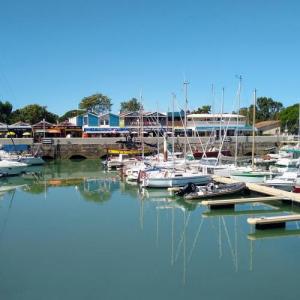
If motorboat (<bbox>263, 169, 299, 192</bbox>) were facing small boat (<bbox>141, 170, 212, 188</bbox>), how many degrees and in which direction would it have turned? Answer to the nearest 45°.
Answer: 0° — it already faces it

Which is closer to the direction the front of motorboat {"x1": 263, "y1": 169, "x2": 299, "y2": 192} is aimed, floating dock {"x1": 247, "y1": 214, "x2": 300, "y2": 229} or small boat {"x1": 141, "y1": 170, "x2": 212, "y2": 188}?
the small boat

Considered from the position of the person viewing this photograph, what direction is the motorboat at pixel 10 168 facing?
facing to the right of the viewer

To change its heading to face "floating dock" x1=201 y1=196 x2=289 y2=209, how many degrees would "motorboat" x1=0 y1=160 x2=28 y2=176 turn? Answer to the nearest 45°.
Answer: approximately 45° to its right

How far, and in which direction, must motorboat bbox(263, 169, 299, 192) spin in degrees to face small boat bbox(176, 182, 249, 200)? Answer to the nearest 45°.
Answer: approximately 45° to its left

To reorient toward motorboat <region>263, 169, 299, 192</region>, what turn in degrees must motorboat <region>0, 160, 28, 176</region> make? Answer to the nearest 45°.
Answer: approximately 45° to its right

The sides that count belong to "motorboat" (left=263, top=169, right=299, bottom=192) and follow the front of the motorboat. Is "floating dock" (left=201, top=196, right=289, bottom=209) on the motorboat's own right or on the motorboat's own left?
on the motorboat's own left

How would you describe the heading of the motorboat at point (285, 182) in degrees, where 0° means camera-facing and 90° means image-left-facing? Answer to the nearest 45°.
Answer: approximately 90°
